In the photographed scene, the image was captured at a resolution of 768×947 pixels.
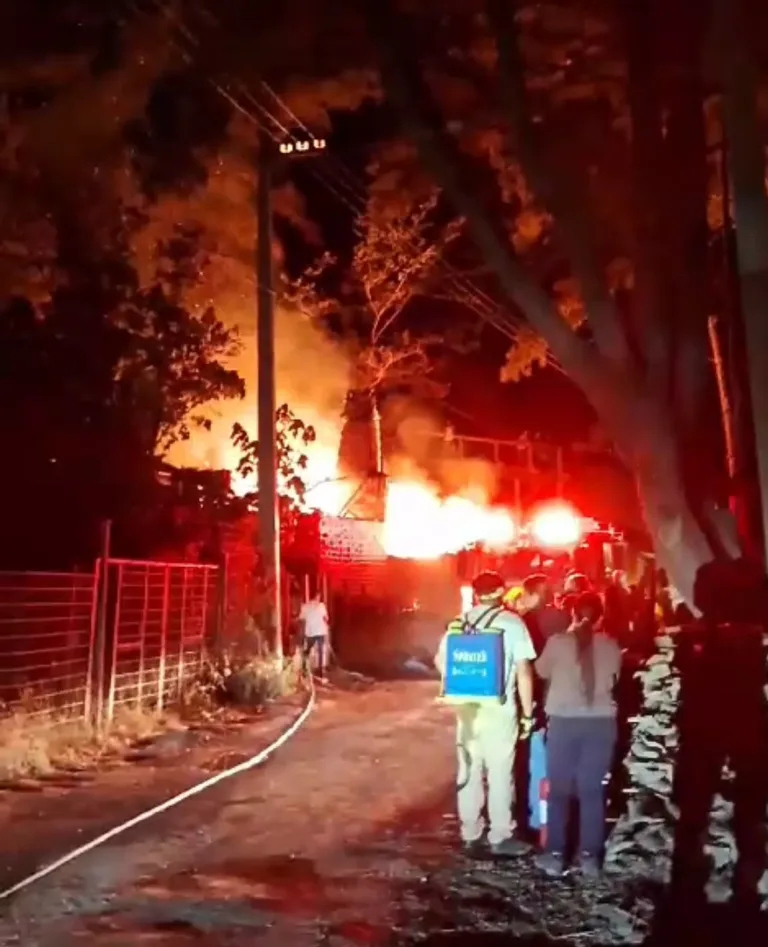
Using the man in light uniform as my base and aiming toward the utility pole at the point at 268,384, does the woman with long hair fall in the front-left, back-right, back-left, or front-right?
back-right

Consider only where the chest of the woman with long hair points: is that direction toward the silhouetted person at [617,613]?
yes

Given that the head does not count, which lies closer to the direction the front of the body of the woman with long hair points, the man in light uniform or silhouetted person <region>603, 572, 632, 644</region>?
the silhouetted person

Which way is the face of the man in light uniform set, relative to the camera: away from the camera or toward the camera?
away from the camera

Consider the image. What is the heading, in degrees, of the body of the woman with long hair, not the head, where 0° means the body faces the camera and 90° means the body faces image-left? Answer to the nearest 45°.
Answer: approximately 180°
